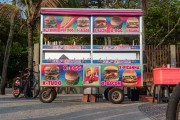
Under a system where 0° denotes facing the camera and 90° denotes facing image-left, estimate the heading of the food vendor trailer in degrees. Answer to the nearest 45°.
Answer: approximately 0°

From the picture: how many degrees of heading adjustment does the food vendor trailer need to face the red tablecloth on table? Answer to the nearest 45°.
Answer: approximately 90° to its left
